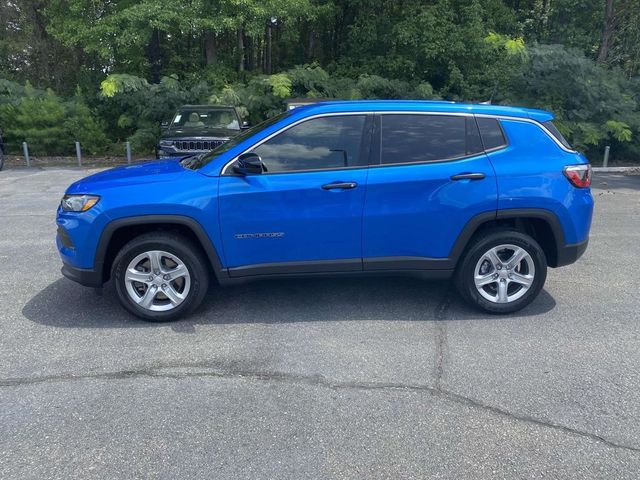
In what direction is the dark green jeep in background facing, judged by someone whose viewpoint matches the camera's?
facing the viewer

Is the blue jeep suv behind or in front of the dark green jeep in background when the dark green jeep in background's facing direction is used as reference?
in front

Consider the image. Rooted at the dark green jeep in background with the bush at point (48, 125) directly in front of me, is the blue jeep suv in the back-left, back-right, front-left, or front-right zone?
back-left

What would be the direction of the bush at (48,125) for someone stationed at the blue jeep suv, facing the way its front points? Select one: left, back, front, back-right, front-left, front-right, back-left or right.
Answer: front-right

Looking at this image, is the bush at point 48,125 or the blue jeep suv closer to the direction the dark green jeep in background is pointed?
the blue jeep suv

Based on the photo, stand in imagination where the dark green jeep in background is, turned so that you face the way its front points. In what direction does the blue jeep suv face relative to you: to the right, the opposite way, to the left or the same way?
to the right

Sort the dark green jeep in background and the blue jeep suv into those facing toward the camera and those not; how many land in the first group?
1

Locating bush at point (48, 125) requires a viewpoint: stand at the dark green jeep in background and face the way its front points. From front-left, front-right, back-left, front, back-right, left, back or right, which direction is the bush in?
back-right

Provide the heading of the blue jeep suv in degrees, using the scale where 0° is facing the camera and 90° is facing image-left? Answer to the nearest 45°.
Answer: approximately 90°
